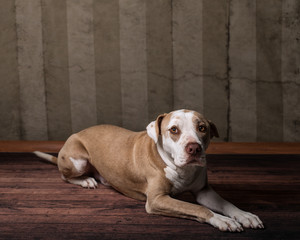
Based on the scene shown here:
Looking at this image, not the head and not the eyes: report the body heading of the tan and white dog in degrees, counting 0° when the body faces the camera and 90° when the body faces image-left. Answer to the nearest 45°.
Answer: approximately 315°
